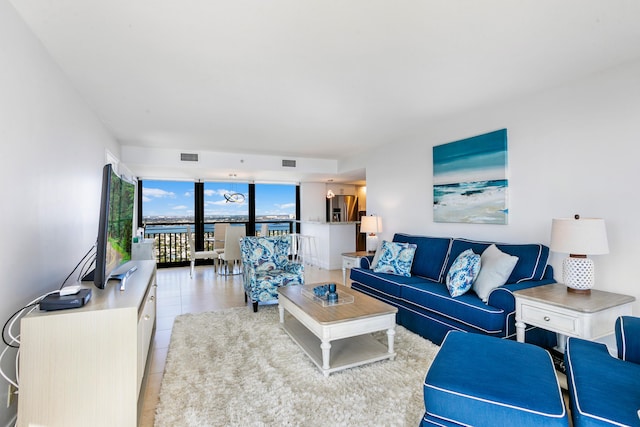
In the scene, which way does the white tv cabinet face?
to the viewer's right

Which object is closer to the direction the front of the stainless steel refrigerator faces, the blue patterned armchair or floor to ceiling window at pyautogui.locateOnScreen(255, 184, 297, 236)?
the blue patterned armchair

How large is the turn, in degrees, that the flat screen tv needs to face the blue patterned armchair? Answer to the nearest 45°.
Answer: approximately 45° to its left

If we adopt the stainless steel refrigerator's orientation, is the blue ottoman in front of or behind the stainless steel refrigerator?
in front

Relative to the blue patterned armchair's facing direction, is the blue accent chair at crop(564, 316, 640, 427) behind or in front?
in front

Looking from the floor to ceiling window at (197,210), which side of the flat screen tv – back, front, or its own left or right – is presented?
left

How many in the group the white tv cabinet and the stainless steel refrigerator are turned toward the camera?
1

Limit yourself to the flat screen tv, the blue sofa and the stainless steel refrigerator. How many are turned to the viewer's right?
1

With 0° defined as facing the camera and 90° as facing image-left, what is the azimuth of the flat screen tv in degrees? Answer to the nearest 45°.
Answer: approximately 270°

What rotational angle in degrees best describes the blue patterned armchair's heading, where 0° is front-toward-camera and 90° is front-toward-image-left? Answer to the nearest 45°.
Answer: approximately 315°

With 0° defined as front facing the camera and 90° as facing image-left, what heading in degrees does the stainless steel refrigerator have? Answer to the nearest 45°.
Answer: approximately 0°

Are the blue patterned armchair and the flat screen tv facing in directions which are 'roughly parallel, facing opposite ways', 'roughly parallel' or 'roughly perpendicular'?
roughly perpendicular

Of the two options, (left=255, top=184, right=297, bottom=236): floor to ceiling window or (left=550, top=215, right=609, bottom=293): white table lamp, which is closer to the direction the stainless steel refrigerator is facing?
the white table lamp
